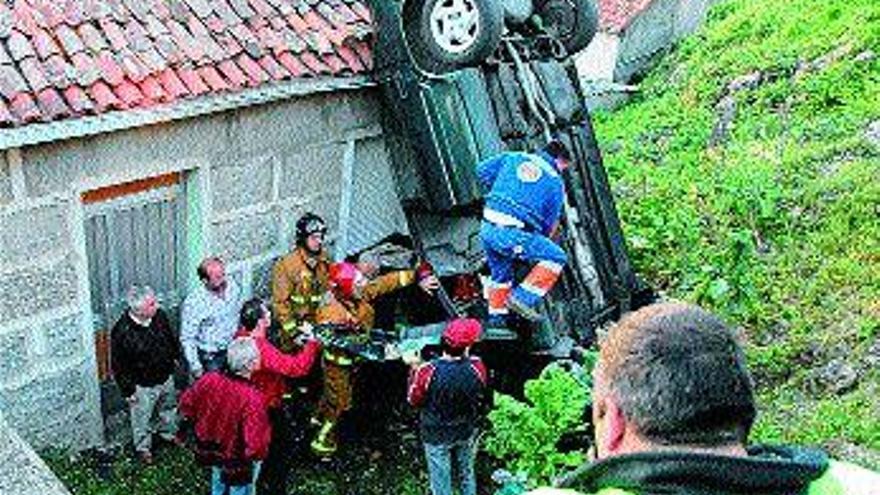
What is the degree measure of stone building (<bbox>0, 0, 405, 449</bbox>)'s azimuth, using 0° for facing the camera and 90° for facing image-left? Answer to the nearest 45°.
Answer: approximately 315°

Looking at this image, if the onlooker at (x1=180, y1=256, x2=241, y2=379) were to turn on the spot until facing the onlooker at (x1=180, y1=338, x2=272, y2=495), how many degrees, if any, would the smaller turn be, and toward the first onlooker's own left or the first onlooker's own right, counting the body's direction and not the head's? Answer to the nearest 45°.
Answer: approximately 45° to the first onlooker's own right

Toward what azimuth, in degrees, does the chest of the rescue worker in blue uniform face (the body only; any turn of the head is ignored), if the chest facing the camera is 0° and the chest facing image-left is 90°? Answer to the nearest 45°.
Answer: approximately 225°

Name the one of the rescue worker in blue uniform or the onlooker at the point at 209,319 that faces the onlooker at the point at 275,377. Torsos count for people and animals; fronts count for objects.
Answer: the onlooker at the point at 209,319

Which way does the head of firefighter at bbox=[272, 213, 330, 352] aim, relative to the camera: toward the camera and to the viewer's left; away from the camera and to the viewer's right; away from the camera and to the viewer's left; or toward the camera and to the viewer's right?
toward the camera and to the viewer's right

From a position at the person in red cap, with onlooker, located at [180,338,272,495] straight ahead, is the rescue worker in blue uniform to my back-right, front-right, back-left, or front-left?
back-right

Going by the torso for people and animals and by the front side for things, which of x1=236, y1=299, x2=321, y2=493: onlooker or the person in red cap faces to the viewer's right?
the onlooker

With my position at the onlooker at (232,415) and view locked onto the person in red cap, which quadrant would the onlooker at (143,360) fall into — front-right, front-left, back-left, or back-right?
back-left

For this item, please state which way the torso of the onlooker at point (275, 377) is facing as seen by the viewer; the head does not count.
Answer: to the viewer's right

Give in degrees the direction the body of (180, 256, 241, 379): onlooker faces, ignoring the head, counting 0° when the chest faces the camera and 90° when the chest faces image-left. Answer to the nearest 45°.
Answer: approximately 315°

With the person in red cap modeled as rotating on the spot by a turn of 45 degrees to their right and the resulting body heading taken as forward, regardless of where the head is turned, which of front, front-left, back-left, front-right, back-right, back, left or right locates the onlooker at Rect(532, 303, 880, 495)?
back-right

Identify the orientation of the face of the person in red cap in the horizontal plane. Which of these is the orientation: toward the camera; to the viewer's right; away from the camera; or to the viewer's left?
away from the camera

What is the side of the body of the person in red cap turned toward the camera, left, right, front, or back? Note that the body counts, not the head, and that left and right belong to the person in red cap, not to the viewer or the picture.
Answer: back

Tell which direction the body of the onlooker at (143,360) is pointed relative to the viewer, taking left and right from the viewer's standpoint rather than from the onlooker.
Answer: facing the viewer and to the right of the viewer

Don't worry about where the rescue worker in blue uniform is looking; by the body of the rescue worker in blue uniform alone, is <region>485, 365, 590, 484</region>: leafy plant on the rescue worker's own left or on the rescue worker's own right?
on the rescue worker's own right

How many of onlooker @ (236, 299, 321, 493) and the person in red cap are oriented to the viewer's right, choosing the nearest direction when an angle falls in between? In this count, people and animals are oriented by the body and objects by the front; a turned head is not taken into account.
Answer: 1
